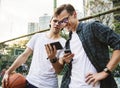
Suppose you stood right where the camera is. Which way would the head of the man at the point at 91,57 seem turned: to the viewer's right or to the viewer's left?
to the viewer's left

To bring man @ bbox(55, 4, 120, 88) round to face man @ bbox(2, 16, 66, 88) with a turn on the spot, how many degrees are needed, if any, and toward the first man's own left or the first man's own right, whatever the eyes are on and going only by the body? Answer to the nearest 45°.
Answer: approximately 90° to the first man's own right

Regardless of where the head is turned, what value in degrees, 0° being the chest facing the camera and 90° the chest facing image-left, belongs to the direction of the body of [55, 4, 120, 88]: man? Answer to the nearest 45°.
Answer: approximately 45°

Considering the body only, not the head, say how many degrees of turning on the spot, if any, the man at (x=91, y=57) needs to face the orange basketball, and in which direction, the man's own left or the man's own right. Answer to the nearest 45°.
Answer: approximately 90° to the man's own right
